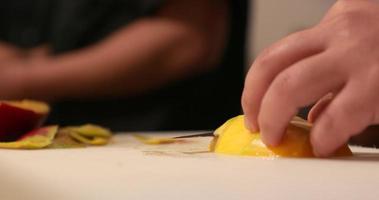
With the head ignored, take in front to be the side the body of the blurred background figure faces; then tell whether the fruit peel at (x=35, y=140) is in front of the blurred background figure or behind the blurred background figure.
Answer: in front

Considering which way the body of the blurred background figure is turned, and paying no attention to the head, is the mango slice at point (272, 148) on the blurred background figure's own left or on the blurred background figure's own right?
on the blurred background figure's own left

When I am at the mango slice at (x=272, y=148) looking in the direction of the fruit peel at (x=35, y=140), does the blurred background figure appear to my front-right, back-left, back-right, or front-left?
front-right
